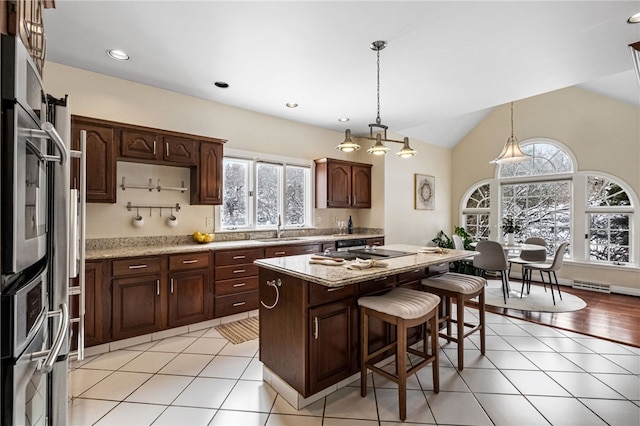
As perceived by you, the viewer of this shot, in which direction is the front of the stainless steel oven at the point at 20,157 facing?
facing to the right of the viewer

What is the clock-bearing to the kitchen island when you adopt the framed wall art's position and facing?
The kitchen island is roughly at 2 o'clock from the framed wall art.

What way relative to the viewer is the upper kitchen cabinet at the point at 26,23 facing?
to the viewer's right

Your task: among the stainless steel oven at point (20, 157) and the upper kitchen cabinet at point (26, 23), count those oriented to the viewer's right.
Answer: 2

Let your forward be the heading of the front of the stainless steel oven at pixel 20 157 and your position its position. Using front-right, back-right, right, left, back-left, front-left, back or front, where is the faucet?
front-left

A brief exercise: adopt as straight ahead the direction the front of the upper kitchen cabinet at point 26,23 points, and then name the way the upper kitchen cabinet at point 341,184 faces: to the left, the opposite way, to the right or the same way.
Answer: to the right

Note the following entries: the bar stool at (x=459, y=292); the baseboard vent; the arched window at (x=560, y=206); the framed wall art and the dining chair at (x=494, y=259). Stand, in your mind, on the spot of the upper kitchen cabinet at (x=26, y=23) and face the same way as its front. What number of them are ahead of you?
5

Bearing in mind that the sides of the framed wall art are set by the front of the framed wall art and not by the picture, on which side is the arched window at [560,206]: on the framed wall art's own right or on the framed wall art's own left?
on the framed wall art's own left

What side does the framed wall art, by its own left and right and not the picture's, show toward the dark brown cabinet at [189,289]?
right

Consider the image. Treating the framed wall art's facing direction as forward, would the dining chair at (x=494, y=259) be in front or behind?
in front

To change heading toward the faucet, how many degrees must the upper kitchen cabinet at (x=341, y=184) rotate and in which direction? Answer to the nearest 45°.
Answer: approximately 90° to its right

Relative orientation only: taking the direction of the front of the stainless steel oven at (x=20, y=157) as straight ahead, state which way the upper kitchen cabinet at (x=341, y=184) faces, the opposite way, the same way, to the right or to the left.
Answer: to the right

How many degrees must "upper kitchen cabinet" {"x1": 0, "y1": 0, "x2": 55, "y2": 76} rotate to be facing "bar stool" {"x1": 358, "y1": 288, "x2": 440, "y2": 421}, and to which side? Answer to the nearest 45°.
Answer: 0° — it already faces it
